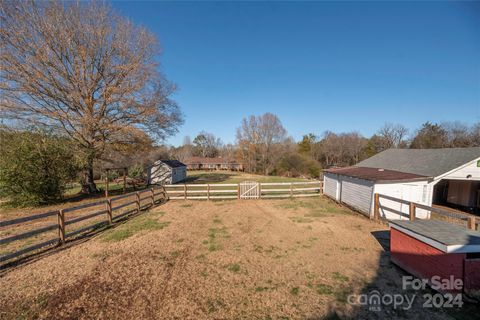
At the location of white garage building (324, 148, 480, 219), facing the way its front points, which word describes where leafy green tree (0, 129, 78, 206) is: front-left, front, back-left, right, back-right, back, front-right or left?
right

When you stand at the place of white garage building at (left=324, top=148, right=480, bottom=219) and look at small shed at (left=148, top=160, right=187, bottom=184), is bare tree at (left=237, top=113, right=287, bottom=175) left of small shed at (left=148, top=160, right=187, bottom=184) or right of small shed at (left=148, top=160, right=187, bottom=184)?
right

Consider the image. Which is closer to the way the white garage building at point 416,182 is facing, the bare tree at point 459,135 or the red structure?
the red structure

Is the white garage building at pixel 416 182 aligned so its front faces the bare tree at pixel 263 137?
no

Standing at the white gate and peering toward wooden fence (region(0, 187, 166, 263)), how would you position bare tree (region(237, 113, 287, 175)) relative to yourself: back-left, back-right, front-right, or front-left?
back-right

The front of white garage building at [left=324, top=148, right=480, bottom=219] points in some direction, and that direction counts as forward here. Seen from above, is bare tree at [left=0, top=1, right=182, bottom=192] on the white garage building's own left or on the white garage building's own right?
on the white garage building's own right

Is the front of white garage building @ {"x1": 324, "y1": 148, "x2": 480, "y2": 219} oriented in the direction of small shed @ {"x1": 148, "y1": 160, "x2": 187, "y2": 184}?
no

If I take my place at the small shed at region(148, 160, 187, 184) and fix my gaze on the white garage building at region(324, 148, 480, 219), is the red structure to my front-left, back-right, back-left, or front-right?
front-right

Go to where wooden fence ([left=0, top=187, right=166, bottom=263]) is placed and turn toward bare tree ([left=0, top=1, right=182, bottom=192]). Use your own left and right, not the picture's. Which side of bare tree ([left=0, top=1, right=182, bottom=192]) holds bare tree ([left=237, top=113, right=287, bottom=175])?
right
